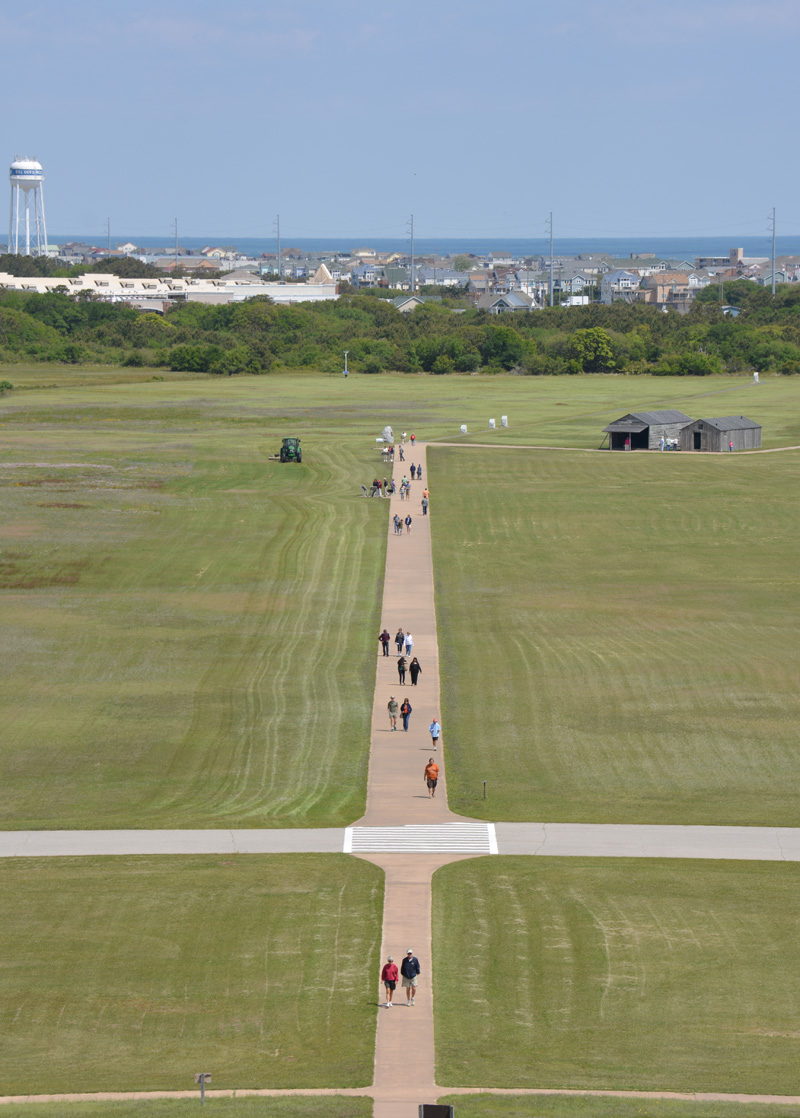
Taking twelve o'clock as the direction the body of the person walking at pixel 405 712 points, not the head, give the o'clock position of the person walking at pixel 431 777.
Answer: the person walking at pixel 431 777 is roughly at 12 o'clock from the person walking at pixel 405 712.

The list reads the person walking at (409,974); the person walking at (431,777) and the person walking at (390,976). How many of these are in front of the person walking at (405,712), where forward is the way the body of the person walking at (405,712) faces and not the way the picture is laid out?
3

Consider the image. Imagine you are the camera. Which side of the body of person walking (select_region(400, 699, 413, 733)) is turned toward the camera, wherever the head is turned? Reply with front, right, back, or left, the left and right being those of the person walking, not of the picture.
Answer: front

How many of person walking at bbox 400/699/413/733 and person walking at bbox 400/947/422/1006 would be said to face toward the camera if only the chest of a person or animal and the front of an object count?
2

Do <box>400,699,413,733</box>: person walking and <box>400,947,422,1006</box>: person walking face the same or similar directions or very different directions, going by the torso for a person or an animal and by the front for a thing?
same or similar directions

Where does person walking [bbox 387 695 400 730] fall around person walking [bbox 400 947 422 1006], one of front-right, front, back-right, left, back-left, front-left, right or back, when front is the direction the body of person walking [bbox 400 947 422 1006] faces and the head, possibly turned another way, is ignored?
back

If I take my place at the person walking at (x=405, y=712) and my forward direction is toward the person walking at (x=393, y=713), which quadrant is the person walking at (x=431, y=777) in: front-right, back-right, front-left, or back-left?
back-left

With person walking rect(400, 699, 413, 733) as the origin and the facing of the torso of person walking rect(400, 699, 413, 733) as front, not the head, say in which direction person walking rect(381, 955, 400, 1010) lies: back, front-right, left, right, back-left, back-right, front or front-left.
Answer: front

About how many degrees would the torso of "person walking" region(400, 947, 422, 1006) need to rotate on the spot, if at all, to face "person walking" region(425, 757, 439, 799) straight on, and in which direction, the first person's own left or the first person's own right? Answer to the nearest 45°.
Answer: approximately 180°

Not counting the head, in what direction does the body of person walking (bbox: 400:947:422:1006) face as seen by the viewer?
toward the camera

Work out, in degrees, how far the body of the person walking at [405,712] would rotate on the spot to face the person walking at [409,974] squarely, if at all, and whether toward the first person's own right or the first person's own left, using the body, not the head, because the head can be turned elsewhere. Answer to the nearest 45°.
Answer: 0° — they already face them
